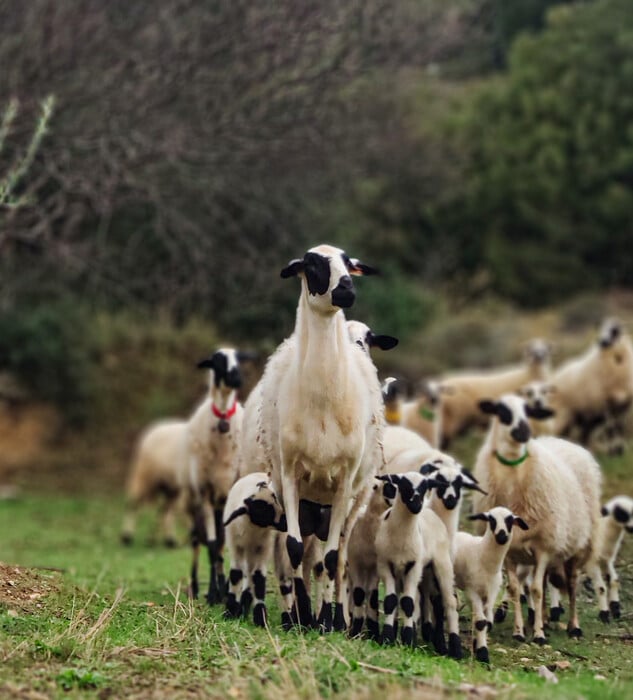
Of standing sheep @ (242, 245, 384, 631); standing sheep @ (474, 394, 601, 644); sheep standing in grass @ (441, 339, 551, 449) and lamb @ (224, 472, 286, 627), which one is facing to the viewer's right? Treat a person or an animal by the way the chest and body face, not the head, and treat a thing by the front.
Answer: the sheep standing in grass

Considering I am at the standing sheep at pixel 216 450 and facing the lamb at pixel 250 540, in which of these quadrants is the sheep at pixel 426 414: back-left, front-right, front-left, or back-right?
back-left

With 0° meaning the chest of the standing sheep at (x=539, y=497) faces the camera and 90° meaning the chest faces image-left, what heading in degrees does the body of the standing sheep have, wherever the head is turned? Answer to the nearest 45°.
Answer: approximately 45°

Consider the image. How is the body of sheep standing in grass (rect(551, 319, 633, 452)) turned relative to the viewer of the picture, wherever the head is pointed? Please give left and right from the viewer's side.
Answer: facing the viewer and to the right of the viewer

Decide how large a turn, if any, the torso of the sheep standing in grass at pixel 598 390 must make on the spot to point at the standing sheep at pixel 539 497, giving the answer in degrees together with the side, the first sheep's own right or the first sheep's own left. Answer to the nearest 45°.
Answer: approximately 45° to the first sheep's own right

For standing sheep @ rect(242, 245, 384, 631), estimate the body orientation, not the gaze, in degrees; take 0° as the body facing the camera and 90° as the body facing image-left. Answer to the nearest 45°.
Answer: approximately 0°

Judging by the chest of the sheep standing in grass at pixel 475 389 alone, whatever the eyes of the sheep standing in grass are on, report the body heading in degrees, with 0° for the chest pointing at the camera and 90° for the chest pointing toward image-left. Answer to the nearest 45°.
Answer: approximately 270°

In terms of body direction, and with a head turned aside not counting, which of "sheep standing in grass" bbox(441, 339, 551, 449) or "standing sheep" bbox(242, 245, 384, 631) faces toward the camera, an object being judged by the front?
the standing sheep

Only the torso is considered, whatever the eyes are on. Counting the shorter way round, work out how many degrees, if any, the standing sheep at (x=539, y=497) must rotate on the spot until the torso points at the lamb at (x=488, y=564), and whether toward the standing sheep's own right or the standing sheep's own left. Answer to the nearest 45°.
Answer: approximately 45° to the standing sheep's own left

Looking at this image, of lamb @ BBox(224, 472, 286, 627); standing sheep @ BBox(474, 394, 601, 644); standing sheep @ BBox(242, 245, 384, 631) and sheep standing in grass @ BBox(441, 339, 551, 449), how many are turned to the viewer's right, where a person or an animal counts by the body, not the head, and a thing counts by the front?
1

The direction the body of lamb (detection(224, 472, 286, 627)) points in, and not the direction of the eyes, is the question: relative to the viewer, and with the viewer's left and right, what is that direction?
facing the viewer

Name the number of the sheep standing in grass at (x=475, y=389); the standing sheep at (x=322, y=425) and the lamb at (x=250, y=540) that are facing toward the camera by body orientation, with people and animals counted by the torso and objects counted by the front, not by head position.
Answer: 2

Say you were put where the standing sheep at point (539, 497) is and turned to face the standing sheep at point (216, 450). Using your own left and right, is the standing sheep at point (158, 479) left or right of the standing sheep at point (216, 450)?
right
